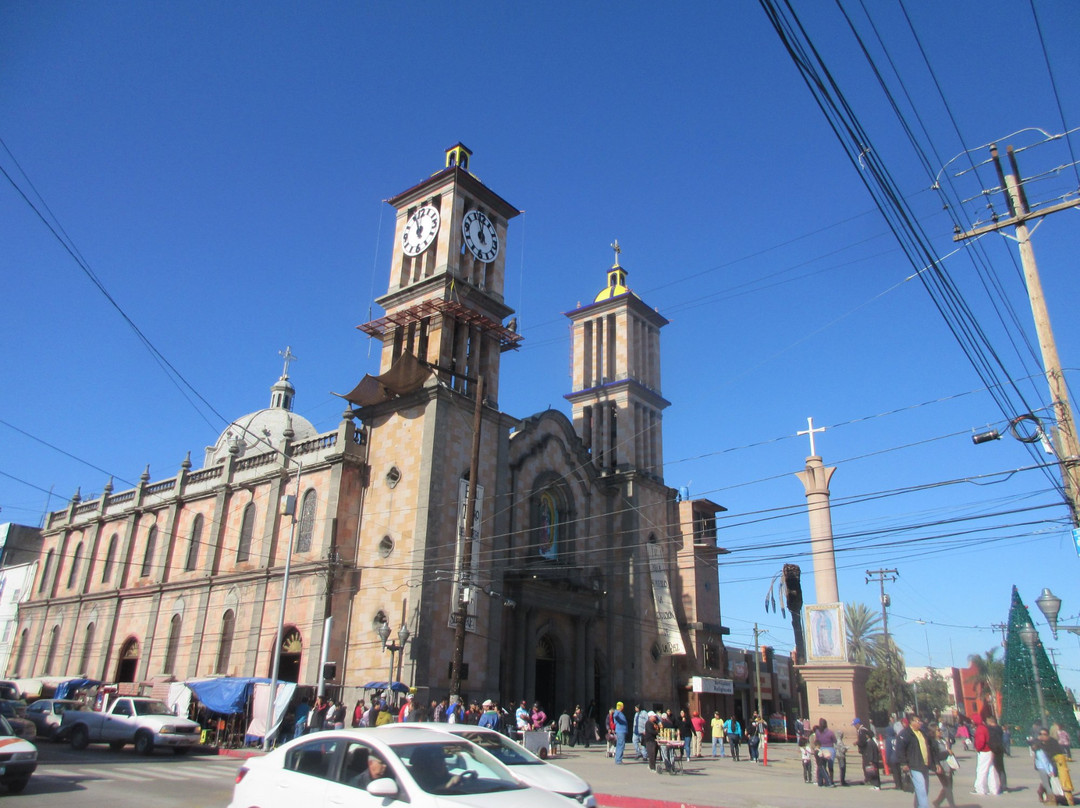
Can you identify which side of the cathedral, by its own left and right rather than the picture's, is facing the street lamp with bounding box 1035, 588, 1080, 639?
front

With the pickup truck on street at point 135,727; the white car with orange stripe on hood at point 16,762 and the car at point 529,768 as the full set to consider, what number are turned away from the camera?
0

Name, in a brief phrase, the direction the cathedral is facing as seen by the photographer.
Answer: facing the viewer and to the right of the viewer

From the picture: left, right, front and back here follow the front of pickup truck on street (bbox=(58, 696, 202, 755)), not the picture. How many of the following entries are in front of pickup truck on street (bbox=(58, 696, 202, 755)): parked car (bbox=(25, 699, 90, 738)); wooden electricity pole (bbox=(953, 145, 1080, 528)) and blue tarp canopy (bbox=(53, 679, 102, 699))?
1

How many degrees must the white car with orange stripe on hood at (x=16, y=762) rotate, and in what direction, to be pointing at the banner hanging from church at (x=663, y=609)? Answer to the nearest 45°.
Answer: approximately 90° to its left

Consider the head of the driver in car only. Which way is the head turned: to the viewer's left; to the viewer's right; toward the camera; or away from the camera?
to the viewer's right

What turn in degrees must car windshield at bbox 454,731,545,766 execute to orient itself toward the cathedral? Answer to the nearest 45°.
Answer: approximately 135° to its left

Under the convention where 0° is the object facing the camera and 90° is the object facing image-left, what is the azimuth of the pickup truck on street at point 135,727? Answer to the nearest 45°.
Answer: approximately 315°

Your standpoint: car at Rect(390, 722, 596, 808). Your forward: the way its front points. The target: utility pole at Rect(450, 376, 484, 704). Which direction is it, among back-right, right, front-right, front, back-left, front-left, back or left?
back-left

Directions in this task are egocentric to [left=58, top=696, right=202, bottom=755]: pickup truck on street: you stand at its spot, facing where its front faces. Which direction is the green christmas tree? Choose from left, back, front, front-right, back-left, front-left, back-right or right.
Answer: front-left
